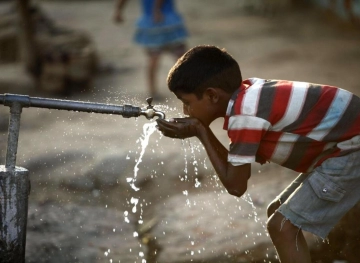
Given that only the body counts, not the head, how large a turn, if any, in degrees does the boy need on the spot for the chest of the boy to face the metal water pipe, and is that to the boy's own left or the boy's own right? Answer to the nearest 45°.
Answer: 0° — they already face it

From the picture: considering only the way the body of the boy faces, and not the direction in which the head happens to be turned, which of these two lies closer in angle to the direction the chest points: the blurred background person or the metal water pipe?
the metal water pipe

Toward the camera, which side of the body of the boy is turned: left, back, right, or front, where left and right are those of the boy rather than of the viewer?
left

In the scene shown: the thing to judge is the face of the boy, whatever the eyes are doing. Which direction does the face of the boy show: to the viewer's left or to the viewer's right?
to the viewer's left

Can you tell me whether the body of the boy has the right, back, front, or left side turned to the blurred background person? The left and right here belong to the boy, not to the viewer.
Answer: right
